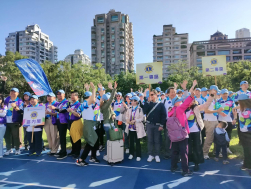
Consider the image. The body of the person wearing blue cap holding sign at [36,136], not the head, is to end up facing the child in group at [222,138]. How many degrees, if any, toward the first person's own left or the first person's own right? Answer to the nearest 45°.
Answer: approximately 45° to the first person's own left

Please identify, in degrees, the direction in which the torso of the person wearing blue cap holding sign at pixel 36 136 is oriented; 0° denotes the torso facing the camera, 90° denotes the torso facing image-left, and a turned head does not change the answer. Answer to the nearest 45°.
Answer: approximately 0°

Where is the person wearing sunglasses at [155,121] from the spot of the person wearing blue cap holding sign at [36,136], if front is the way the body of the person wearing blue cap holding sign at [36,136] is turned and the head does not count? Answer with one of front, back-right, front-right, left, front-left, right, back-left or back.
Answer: front-left

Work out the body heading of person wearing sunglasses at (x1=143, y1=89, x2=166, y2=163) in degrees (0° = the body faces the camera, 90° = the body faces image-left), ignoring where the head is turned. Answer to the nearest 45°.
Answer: approximately 0°

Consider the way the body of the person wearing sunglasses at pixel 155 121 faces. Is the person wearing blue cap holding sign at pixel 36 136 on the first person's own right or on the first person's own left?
on the first person's own right
